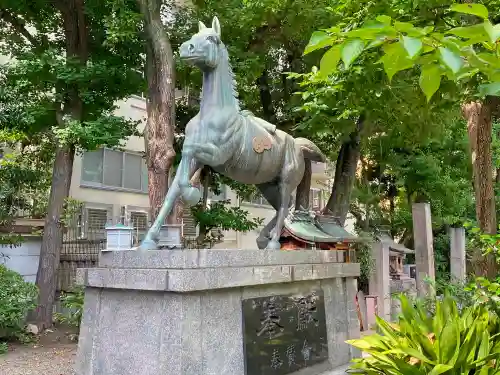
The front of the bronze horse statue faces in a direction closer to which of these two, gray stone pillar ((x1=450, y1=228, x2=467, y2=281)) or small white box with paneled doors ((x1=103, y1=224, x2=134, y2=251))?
the small white box with paneled doors

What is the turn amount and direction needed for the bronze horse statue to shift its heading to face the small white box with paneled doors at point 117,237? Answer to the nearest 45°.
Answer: approximately 45° to its right

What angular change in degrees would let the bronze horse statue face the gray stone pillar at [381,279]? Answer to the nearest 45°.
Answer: approximately 180°

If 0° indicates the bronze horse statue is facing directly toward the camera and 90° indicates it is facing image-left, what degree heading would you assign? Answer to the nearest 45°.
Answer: approximately 45°

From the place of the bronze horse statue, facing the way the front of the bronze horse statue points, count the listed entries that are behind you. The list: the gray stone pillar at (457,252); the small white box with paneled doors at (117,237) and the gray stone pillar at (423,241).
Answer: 2

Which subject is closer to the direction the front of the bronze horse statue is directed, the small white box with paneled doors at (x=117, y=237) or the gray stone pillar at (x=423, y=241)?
the small white box with paneled doors

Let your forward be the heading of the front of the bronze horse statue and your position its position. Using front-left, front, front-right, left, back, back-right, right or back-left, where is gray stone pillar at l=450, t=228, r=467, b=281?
back
